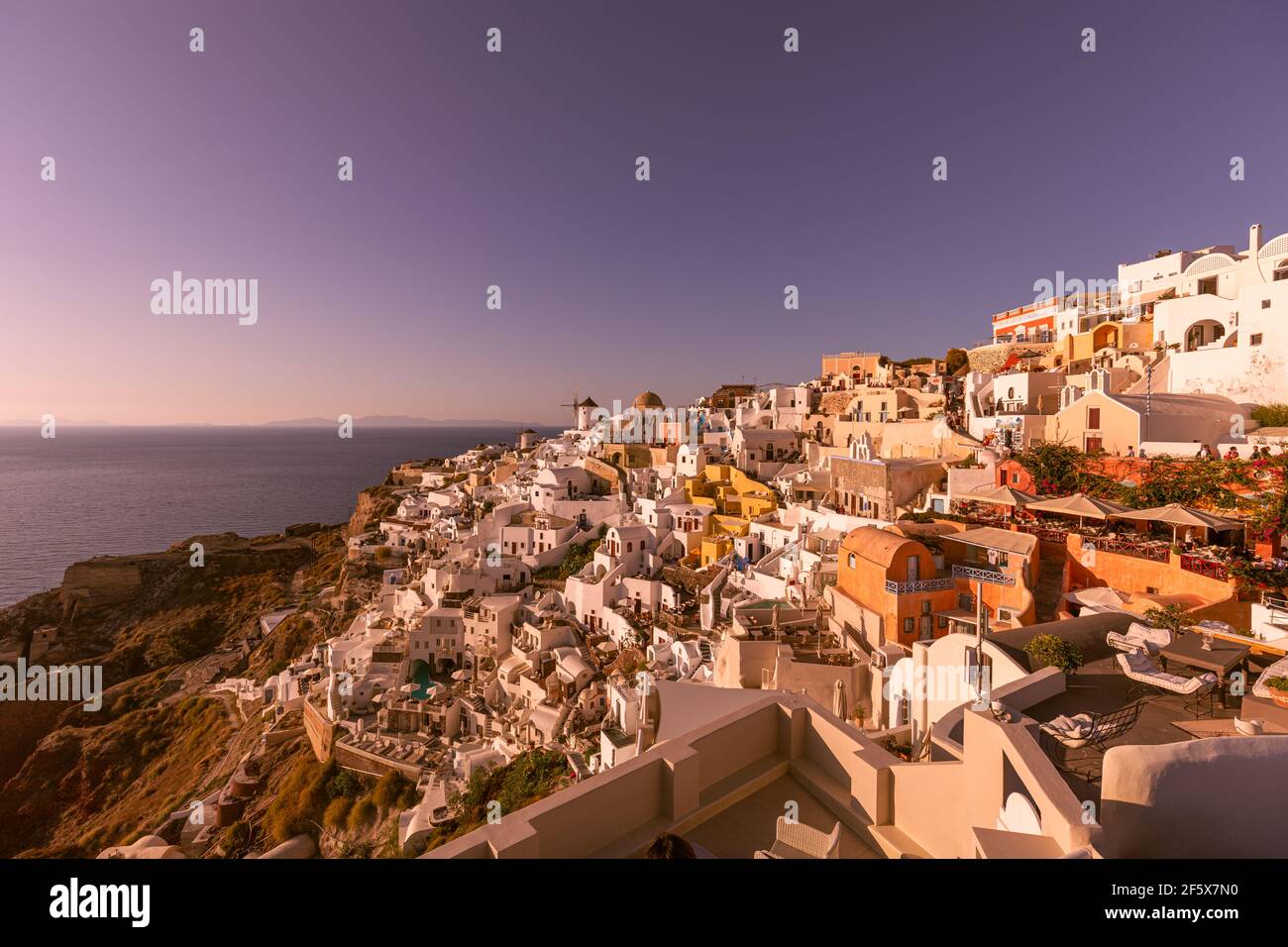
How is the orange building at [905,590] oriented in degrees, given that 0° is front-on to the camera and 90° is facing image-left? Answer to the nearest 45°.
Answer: approximately 315°
